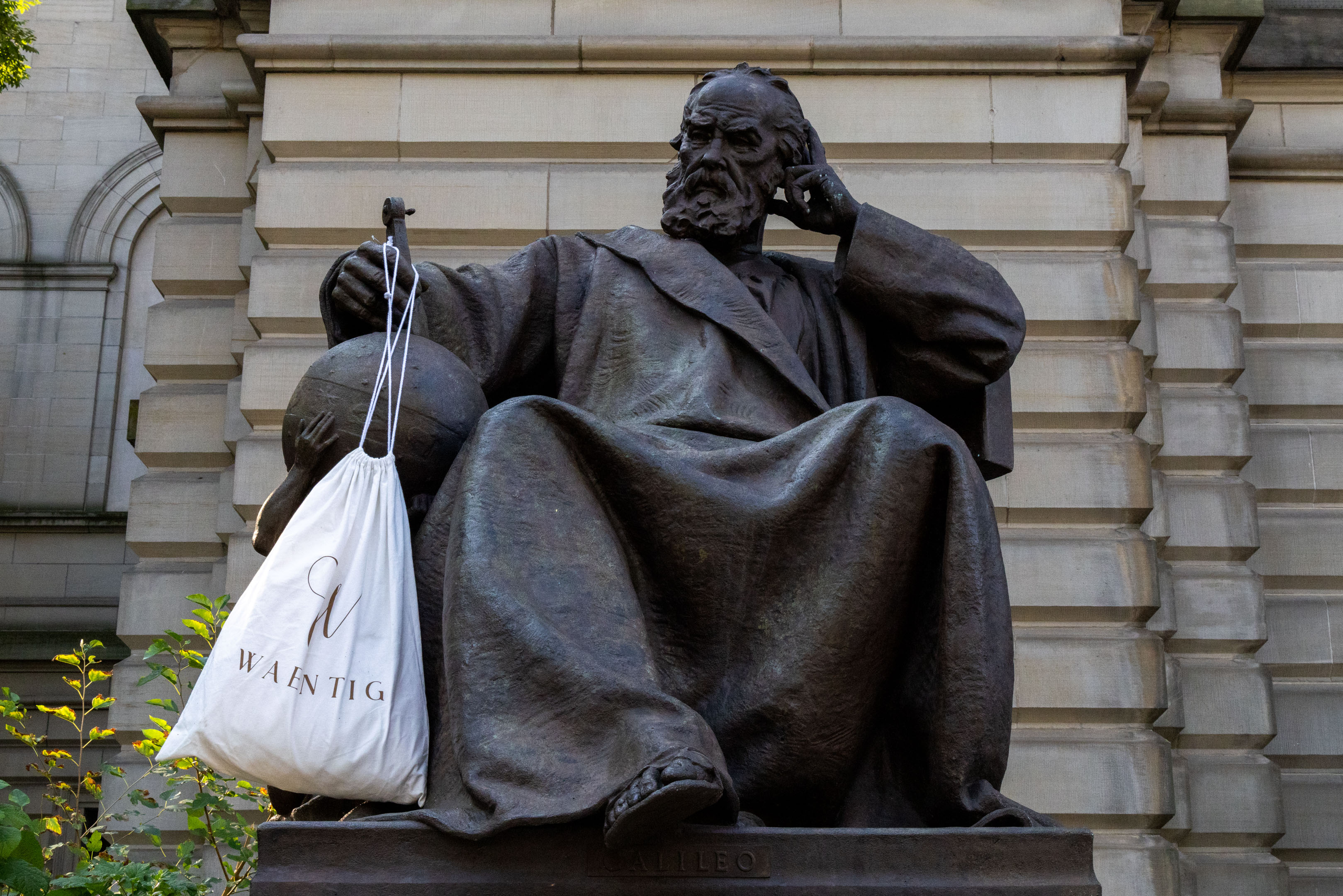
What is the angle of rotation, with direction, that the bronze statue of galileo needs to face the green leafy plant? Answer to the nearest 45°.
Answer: approximately 135° to its right

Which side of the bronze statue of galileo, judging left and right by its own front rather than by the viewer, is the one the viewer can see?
front
